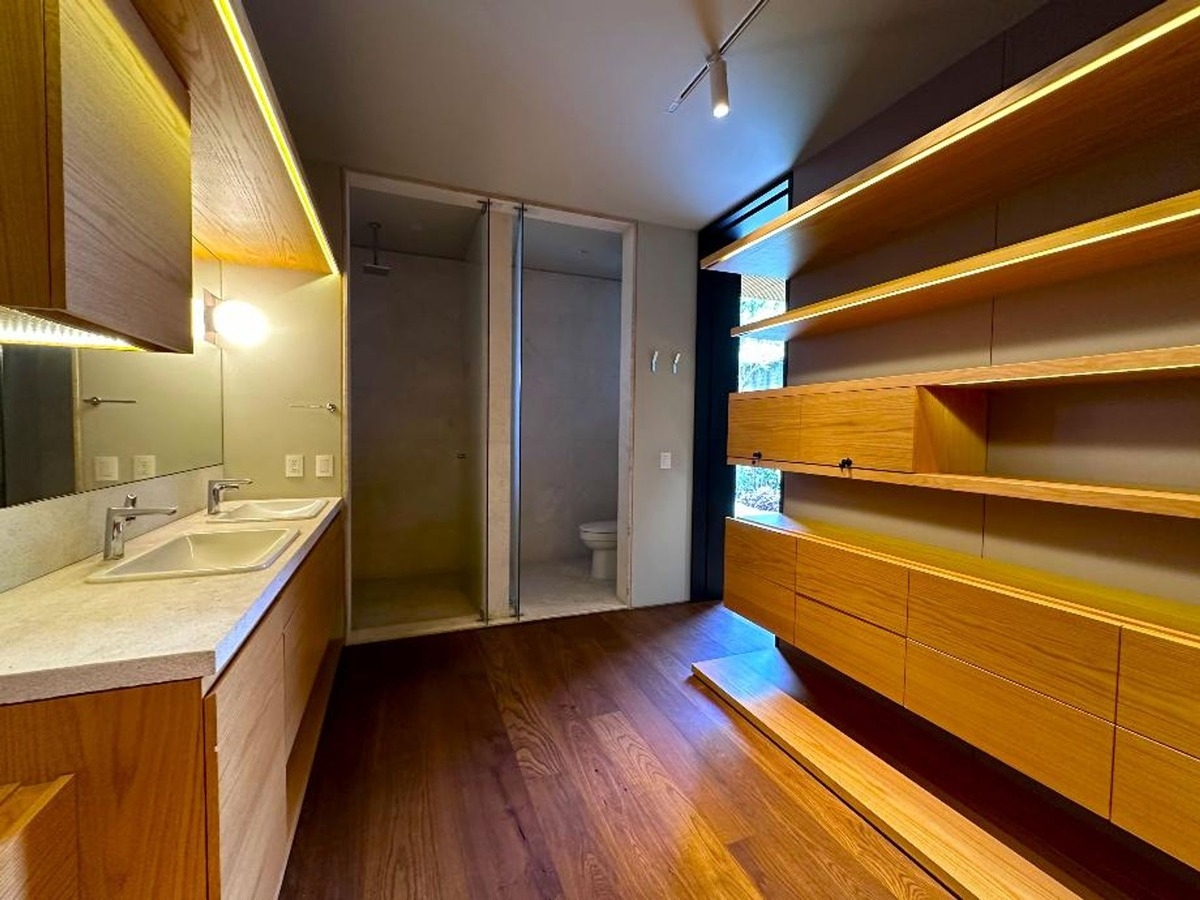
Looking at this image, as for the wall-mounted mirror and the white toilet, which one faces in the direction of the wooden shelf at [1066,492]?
the wall-mounted mirror

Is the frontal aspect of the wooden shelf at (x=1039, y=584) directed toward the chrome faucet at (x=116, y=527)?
yes

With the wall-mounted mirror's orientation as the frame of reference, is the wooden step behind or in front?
in front

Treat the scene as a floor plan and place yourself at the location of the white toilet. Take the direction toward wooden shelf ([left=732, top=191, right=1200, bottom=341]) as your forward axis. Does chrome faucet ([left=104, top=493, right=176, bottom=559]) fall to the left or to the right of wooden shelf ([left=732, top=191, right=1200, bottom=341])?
right

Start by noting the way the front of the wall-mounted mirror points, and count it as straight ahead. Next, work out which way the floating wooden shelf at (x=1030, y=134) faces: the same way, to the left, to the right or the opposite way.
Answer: the opposite way
